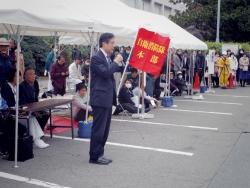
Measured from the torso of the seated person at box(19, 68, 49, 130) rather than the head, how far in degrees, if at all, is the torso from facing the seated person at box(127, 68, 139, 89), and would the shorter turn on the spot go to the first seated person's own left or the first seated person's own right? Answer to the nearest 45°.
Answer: approximately 90° to the first seated person's own left

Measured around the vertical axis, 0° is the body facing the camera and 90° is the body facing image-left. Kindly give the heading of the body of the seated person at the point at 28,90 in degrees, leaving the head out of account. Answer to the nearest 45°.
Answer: approximately 315°

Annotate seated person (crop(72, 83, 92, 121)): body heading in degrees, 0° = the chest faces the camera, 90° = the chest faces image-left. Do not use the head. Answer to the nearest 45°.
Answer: approximately 315°

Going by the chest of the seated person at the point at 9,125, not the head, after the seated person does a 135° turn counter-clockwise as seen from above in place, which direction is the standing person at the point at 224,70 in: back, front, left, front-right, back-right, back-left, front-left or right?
right

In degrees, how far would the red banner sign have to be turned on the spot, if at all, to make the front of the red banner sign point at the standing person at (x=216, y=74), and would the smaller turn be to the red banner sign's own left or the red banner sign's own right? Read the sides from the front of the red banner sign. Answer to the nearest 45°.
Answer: approximately 180°

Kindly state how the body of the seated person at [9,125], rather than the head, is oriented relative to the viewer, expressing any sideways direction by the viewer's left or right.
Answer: facing to the right of the viewer

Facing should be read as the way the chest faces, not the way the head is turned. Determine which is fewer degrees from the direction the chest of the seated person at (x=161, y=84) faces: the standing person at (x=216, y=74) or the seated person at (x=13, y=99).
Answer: the seated person

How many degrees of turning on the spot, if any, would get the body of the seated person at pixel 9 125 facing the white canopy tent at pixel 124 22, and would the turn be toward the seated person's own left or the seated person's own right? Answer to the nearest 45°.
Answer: approximately 45° to the seated person's own left

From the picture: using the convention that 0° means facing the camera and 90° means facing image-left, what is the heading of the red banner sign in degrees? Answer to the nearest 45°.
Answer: approximately 0°

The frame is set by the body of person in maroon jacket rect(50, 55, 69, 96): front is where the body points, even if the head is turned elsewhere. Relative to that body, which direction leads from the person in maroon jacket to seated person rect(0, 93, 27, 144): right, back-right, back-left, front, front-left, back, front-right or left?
front-right

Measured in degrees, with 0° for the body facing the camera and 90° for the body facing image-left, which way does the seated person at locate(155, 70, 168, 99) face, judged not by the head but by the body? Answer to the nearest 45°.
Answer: approximately 315°

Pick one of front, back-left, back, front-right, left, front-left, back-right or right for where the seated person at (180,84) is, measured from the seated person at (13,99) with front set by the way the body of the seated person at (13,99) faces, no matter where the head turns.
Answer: front-left

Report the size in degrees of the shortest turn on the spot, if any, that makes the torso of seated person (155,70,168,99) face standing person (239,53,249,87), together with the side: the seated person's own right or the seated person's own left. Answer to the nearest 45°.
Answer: approximately 90° to the seated person's own left

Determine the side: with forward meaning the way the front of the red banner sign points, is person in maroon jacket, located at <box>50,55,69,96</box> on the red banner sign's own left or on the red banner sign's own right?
on the red banner sign's own right
